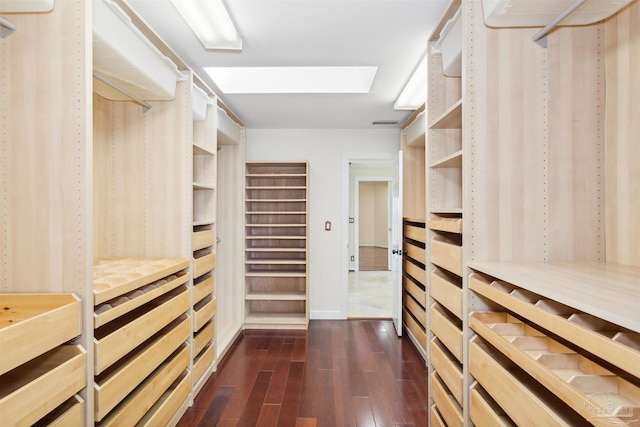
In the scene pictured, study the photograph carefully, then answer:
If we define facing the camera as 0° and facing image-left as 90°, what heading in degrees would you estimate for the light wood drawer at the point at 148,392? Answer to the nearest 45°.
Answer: approximately 315°

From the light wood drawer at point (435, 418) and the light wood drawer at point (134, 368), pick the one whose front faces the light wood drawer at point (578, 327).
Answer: the light wood drawer at point (134, 368)

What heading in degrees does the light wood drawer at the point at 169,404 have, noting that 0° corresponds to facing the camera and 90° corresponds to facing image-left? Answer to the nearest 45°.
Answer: approximately 315°

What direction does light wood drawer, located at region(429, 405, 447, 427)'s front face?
to the viewer's left

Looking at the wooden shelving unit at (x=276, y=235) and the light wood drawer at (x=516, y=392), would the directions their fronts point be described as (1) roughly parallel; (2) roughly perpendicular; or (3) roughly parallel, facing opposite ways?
roughly perpendicular

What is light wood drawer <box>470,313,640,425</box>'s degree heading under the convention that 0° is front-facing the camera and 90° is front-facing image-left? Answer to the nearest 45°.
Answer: approximately 45°
